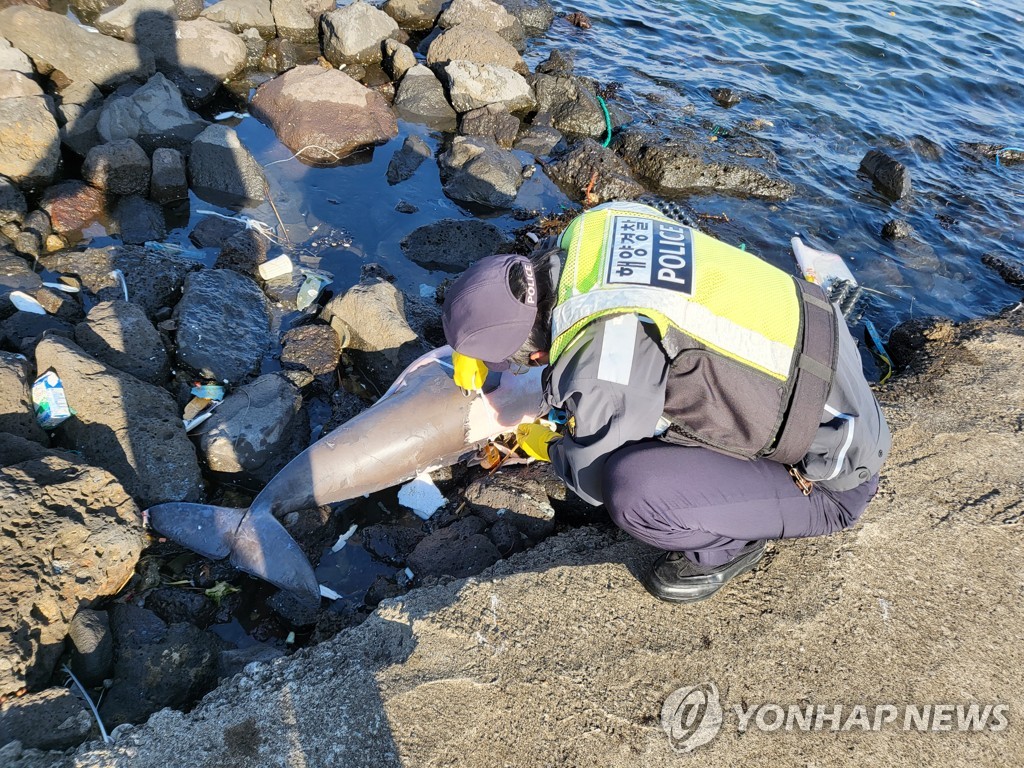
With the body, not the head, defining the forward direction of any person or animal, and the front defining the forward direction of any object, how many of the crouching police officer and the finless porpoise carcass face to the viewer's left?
1

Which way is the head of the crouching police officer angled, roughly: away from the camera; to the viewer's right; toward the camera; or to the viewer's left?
to the viewer's left

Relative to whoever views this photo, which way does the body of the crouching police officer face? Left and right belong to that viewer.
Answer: facing to the left of the viewer

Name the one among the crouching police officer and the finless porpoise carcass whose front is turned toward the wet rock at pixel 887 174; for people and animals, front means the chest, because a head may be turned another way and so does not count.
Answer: the finless porpoise carcass

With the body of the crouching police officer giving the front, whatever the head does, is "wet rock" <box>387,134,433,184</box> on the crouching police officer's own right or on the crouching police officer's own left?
on the crouching police officer's own right

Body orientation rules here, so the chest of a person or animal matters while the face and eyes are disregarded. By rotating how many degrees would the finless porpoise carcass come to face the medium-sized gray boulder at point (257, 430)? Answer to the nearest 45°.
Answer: approximately 90° to its left

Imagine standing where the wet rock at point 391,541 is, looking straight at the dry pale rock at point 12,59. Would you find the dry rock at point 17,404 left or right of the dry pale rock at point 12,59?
left

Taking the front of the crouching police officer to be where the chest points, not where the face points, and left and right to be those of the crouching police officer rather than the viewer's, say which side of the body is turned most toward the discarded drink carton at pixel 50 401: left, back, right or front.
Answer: front

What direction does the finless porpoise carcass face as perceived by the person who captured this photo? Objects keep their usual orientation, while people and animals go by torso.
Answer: facing away from the viewer and to the right of the viewer

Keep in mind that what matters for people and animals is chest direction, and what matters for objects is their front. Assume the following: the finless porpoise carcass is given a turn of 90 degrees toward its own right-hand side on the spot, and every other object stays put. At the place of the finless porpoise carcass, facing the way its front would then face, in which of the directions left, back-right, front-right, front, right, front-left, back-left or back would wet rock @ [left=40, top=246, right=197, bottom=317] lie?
back

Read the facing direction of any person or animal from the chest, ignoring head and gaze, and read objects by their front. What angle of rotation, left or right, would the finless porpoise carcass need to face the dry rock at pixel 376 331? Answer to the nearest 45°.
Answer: approximately 45° to its left

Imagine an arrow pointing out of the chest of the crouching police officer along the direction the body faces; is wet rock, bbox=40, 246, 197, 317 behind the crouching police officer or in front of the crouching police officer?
in front

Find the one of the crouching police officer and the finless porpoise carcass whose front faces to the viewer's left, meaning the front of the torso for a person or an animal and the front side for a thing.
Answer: the crouching police officer

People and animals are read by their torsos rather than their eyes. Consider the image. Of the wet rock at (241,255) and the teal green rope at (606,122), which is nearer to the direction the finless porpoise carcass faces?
the teal green rope
